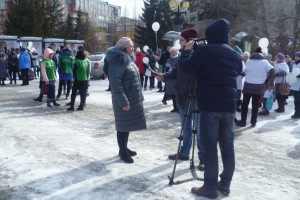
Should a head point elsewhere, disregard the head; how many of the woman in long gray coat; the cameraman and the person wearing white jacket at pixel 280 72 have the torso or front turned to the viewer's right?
1

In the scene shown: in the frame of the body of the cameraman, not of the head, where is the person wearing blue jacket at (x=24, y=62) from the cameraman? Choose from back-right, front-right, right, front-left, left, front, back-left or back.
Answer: front

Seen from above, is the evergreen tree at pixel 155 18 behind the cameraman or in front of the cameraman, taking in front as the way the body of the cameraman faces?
in front

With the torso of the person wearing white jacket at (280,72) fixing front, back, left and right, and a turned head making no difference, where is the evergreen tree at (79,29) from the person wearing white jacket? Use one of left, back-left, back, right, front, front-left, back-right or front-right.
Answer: front-right

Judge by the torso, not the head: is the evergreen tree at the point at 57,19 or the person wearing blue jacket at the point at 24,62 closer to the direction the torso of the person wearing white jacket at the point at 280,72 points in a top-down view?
the person wearing blue jacket

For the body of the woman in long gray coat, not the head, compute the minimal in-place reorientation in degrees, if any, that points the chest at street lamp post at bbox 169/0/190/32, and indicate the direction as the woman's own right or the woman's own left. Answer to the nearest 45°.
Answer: approximately 90° to the woman's own left

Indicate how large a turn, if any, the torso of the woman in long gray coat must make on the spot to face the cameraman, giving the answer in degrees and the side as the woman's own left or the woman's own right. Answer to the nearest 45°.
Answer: approximately 45° to the woman's own right

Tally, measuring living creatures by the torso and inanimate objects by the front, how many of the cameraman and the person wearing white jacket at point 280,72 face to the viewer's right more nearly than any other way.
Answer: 0

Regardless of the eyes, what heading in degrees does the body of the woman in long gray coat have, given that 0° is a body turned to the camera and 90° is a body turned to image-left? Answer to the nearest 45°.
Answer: approximately 270°

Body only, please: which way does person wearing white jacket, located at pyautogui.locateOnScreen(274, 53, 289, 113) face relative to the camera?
to the viewer's left

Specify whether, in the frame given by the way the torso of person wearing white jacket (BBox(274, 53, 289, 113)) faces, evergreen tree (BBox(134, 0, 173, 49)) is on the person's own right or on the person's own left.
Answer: on the person's own right

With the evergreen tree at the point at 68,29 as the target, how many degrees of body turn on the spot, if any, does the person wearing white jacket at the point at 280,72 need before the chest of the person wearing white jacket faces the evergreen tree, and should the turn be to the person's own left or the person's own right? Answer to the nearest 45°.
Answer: approximately 45° to the person's own right
